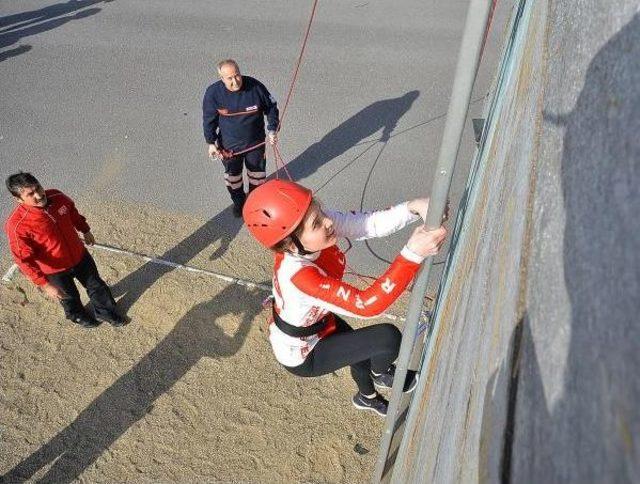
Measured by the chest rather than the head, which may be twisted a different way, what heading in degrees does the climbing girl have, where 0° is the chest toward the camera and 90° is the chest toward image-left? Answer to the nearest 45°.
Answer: approximately 270°

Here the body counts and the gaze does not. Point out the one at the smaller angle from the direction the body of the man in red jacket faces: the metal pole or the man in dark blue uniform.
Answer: the metal pole

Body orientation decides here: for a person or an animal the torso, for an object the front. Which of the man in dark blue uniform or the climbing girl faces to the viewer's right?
the climbing girl

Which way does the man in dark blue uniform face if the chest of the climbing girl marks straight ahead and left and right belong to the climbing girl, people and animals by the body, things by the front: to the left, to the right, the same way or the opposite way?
to the right

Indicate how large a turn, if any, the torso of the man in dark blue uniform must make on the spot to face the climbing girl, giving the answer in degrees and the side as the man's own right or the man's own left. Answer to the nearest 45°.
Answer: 0° — they already face them

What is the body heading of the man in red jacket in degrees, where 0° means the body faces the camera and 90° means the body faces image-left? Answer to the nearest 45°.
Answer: approximately 315°

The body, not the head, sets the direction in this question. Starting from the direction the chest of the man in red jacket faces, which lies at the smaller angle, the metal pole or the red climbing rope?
the metal pole

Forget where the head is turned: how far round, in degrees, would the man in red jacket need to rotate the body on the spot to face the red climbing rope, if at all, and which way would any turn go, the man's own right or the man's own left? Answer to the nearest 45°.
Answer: approximately 90° to the man's own left

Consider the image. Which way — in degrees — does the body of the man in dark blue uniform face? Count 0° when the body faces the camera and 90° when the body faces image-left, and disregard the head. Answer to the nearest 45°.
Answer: approximately 0°

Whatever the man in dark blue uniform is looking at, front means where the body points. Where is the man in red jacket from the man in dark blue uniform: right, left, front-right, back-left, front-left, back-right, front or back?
front-right
